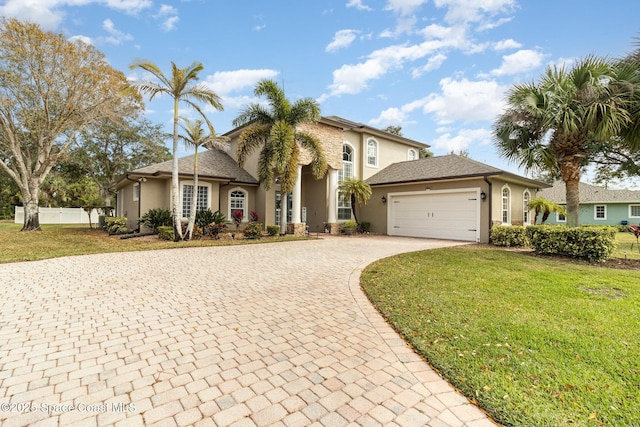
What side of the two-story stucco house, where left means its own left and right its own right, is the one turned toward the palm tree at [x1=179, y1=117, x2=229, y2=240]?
right

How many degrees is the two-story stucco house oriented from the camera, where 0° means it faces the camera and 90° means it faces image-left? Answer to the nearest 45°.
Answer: approximately 315°

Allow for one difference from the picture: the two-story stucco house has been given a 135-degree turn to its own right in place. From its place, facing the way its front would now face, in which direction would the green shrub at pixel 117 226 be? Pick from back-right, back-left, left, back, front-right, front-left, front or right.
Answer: front

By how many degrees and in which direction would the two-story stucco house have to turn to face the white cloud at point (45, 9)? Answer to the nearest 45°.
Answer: approximately 135° to its right
